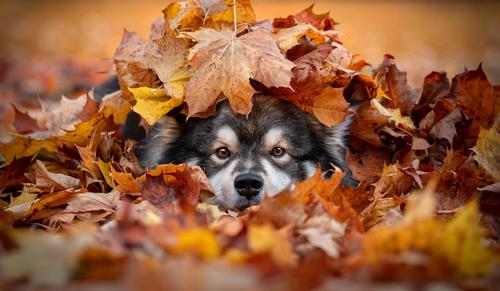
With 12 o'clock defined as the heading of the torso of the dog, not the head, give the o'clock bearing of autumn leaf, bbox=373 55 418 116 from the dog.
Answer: The autumn leaf is roughly at 8 o'clock from the dog.

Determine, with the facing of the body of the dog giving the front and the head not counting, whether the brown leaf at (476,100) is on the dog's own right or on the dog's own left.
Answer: on the dog's own left

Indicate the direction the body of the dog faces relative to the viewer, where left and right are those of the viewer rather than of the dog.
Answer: facing the viewer

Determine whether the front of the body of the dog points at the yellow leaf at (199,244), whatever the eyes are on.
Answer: yes

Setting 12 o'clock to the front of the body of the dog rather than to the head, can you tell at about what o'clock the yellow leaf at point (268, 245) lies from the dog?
The yellow leaf is roughly at 12 o'clock from the dog.

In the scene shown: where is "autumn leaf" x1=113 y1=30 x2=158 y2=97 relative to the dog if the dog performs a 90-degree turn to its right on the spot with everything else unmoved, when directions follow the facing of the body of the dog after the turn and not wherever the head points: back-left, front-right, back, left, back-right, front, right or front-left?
front

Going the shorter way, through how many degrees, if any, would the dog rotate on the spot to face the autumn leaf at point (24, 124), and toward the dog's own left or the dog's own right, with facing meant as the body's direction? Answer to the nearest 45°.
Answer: approximately 135° to the dog's own right

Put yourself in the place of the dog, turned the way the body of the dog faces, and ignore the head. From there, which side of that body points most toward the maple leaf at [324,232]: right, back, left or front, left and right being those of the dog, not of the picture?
front

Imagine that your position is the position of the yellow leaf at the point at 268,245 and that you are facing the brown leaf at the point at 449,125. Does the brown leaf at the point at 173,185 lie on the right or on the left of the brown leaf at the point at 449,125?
left

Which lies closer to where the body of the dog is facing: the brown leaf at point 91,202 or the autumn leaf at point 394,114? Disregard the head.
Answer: the brown leaf

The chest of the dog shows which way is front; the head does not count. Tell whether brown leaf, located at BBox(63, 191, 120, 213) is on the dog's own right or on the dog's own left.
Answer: on the dog's own right

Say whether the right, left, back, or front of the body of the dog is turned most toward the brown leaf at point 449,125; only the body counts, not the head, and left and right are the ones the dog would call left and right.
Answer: left

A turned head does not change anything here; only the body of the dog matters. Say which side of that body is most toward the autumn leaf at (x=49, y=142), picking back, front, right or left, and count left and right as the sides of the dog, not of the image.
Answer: right

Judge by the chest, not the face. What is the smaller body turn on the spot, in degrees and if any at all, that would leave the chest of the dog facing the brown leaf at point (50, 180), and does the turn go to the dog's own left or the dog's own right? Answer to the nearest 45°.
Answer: approximately 90° to the dog's own right

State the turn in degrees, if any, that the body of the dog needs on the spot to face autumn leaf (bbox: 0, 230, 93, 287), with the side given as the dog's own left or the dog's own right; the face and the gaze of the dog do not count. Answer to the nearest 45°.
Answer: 0° — it already faces it
